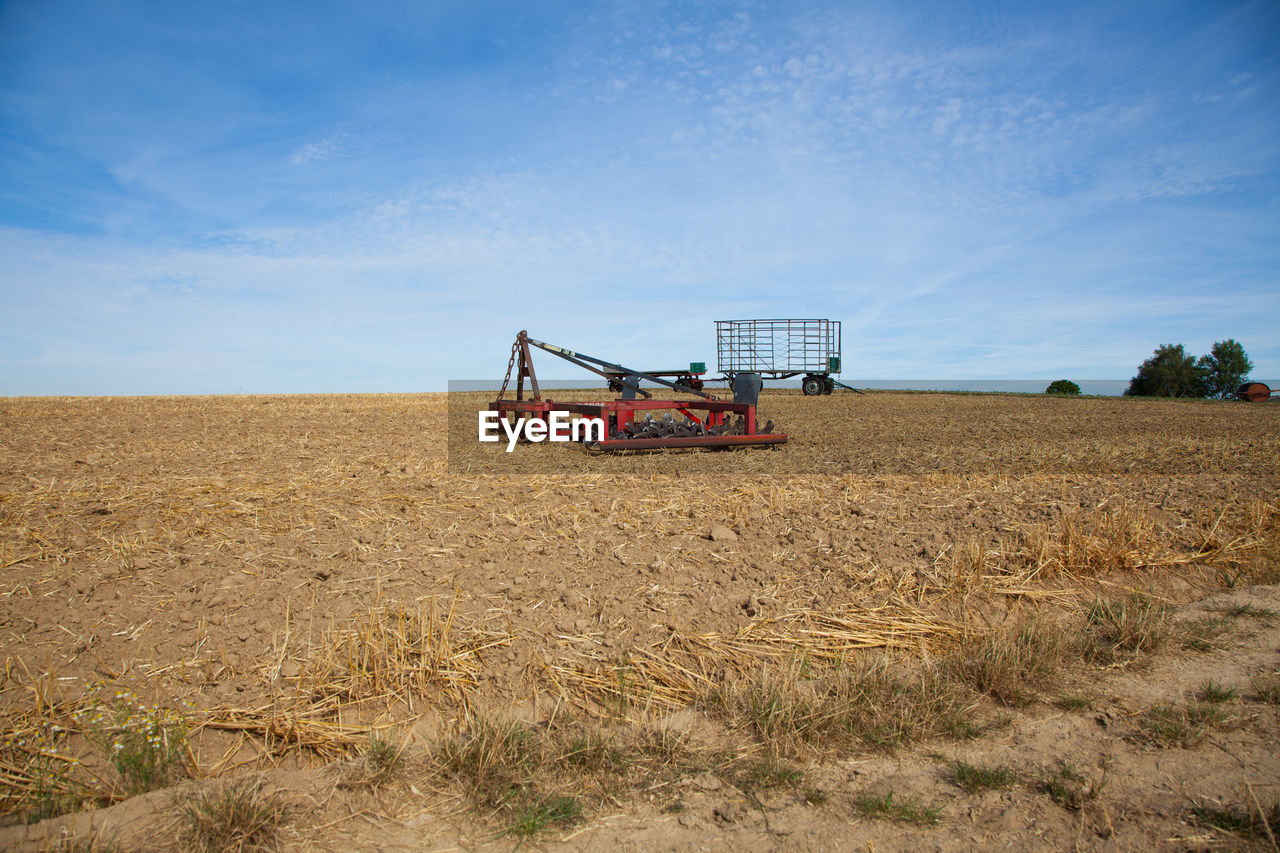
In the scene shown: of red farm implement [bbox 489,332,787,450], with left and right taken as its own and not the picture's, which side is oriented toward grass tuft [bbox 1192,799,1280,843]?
left

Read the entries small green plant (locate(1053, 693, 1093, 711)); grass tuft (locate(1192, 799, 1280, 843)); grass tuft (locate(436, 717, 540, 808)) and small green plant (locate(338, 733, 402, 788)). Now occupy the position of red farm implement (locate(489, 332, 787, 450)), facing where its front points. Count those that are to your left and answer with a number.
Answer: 4

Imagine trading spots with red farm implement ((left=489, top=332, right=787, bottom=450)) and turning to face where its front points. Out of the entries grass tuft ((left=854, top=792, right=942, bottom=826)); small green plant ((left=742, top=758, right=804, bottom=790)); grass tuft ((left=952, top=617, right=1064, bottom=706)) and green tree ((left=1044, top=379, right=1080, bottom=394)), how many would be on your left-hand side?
3

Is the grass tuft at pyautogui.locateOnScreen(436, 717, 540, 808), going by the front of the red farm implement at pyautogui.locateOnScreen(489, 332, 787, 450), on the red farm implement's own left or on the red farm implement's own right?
on the red farm implement's own left

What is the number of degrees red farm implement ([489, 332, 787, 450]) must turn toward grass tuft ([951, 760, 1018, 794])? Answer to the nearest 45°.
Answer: approximately 90° to its left

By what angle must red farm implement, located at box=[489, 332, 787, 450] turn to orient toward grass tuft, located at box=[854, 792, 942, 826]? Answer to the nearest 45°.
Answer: approximately 90° to its left

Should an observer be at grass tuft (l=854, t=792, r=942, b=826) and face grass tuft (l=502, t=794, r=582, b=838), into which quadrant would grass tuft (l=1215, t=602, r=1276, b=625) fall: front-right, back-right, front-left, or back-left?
back-right

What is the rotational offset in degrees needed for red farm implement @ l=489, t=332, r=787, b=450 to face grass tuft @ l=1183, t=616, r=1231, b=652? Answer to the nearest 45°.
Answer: approximately 90° to its left

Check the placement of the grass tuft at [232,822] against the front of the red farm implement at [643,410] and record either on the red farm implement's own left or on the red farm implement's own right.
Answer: on the red farm implement's own left

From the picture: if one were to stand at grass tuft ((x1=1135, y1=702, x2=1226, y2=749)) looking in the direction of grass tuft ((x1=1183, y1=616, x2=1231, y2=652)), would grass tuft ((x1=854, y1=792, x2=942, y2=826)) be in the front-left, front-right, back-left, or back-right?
back-left

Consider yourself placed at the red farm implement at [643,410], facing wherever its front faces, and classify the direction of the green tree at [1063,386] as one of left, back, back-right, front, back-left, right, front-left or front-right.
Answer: back-right

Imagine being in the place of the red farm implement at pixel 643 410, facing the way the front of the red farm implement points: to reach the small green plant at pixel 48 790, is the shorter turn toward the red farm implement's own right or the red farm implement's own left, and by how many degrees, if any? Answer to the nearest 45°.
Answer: approximately 90° to the red farm implement's own left

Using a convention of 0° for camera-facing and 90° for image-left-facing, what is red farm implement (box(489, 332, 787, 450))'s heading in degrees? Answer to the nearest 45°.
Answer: approximately 90°
